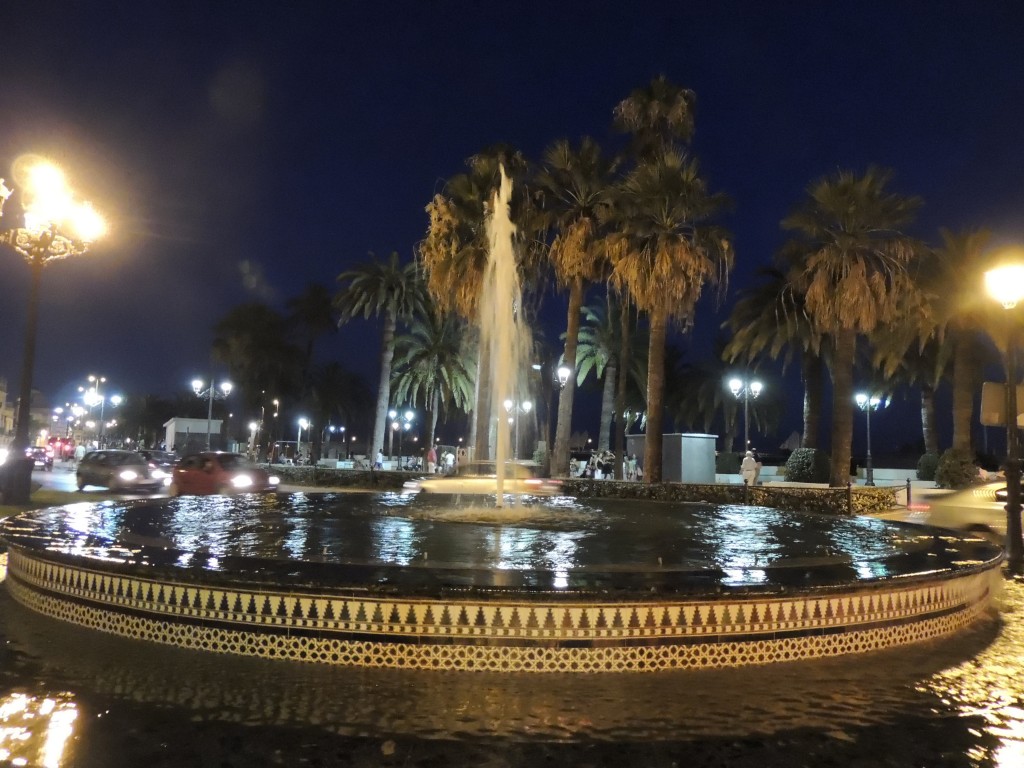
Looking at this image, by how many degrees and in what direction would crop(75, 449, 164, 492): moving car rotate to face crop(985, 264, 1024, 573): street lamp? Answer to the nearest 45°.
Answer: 0° — it already faces it

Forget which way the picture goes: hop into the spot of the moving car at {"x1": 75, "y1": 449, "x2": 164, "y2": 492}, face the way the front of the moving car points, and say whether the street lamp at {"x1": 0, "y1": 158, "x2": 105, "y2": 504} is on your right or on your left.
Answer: on your right

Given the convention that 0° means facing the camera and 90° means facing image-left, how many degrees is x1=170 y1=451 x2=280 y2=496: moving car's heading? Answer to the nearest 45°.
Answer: approximately 315°

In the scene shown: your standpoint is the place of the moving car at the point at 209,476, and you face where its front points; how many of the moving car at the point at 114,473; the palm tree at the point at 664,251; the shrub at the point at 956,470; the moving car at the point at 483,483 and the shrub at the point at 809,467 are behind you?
1

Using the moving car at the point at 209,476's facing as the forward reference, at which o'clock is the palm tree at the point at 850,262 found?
The palm tree is roughly at 11 o'clock from the moving car.

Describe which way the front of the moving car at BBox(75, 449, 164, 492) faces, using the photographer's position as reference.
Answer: facing the viewer and to the right of the viewer

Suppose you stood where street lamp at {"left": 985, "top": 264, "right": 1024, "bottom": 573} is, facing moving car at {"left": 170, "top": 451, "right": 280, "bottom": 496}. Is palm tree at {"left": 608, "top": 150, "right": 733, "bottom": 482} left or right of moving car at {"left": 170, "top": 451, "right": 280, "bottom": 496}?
right
